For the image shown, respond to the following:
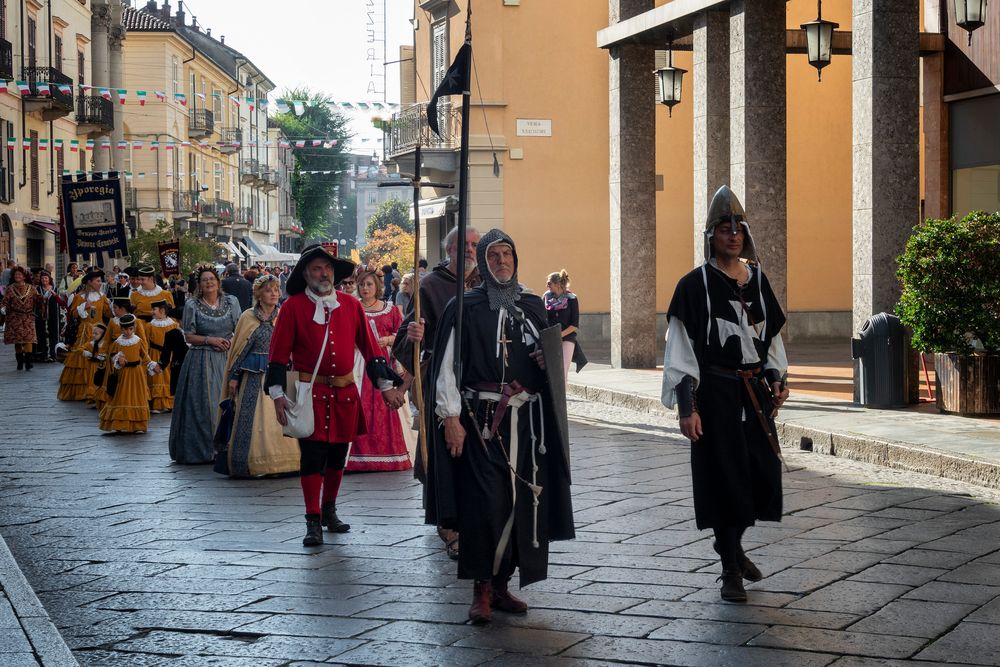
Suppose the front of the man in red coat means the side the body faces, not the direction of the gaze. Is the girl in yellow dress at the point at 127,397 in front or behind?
behind

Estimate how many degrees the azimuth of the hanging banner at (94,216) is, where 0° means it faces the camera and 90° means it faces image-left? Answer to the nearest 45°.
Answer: approximately 0°

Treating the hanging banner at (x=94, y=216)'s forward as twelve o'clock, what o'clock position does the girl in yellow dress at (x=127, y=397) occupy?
The girl in yellow dress is roughly at 12 o'clock from the hanging banner.

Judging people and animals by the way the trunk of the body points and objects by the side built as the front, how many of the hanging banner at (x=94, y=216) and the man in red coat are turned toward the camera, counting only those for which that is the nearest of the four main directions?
2

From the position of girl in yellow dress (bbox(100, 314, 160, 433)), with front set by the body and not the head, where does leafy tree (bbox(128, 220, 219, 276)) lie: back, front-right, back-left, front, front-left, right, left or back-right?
back

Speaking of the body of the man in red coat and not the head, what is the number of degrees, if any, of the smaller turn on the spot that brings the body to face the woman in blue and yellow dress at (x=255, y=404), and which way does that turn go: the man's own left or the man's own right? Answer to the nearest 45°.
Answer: approximately 180°

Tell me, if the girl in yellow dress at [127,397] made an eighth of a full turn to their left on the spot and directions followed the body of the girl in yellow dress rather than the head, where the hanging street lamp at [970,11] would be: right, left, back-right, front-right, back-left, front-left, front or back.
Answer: front-left

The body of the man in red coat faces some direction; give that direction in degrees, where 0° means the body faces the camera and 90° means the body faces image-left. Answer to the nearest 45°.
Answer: approximately 0°

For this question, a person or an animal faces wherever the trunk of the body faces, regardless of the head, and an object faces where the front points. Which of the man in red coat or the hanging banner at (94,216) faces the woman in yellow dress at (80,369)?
the hanging banner
